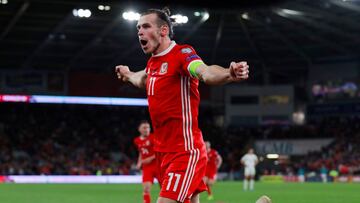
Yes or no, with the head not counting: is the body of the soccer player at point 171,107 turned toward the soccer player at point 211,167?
no

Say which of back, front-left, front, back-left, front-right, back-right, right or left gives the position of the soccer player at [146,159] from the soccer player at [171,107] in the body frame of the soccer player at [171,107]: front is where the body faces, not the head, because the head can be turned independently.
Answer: back-right

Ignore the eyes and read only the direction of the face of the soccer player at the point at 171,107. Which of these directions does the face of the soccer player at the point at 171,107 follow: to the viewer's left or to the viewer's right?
to the viewer's left

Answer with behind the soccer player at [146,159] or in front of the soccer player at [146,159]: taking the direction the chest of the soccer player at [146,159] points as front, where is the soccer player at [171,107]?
in front

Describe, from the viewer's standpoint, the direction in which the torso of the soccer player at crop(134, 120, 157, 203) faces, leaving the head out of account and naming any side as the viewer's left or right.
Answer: facing the viewer

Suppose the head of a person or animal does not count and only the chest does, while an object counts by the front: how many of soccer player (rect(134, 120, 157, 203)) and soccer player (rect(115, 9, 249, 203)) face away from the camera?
0

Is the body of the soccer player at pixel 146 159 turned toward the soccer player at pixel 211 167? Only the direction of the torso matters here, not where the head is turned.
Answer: no
